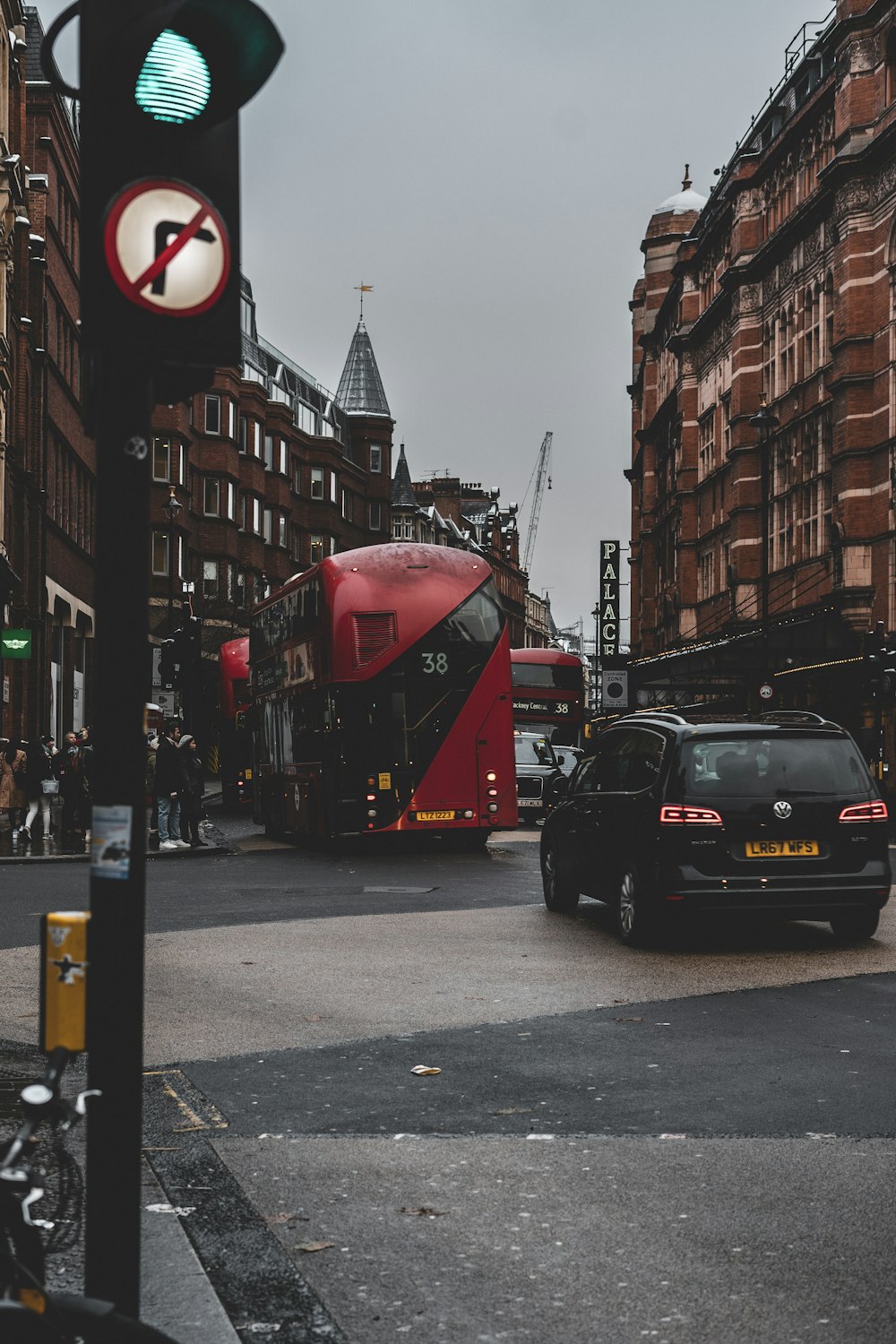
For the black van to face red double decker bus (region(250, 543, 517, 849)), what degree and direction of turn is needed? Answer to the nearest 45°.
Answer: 0° — it already faces it

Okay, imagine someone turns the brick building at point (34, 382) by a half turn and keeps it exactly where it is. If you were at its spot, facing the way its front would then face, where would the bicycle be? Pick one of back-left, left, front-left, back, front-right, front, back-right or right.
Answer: left

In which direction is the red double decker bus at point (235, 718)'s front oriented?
away from the camera

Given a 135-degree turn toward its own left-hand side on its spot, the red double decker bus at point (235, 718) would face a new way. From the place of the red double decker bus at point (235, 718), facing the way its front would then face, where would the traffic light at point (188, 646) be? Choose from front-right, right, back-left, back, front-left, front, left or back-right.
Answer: front-left

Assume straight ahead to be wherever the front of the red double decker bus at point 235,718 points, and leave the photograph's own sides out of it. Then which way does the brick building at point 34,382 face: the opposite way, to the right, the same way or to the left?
to the right

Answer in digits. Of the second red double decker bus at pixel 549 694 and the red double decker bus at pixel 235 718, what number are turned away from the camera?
1

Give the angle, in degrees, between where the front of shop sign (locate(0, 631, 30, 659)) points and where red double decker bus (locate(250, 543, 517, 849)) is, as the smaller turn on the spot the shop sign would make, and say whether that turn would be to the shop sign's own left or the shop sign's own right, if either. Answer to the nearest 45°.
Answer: approximately 45° to the shop sign's own left

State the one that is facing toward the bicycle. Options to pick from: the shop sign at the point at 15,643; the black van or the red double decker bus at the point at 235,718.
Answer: the shop sign

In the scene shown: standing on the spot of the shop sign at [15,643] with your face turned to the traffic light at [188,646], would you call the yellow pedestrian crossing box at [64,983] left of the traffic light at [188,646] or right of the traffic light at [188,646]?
right

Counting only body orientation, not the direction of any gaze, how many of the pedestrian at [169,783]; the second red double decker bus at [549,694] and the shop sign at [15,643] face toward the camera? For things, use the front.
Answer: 2

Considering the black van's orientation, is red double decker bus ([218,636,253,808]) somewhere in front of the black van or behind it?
in front

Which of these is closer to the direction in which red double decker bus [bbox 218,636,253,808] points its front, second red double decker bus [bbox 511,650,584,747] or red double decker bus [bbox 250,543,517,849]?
the second red double decker bus
